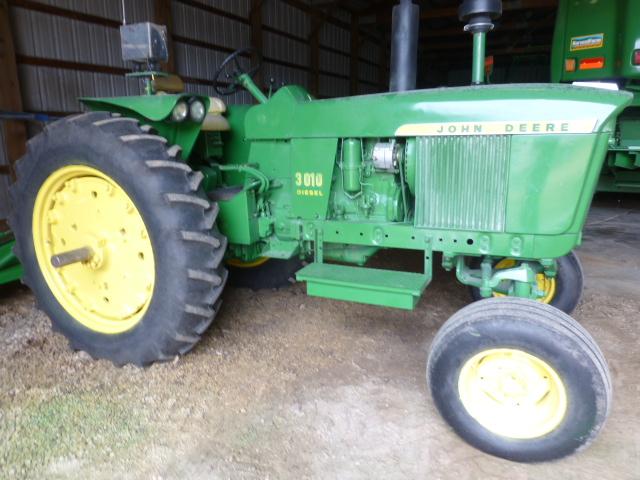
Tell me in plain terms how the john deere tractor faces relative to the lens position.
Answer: facing the viewer and to the right of the viewer

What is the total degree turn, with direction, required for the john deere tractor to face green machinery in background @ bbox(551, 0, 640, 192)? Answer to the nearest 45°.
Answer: approximately 90° to its left
